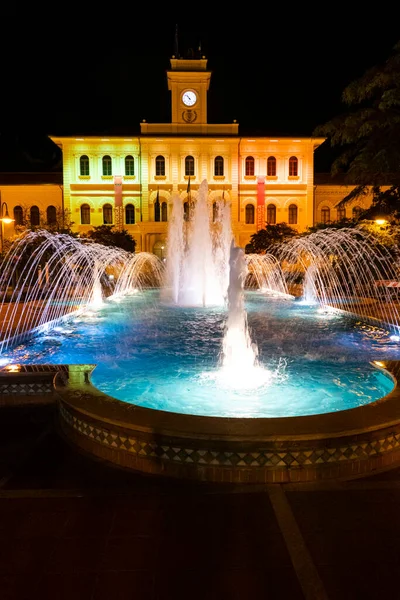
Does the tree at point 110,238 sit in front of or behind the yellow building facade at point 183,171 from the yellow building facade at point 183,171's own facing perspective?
in front

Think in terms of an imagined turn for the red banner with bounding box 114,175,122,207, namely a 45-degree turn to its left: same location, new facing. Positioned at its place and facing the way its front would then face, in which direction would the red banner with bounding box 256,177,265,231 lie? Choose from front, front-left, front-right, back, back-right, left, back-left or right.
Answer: front-left

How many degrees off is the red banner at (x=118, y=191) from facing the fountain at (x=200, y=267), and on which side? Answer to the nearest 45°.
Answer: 0° — it already faces it

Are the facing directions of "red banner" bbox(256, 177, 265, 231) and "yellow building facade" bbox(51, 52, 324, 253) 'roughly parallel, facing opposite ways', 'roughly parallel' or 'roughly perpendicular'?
roughly parallel

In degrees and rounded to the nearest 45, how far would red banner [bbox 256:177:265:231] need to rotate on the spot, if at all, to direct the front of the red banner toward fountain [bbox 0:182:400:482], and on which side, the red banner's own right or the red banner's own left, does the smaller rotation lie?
0° — it already faces it

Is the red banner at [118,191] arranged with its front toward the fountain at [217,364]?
yes

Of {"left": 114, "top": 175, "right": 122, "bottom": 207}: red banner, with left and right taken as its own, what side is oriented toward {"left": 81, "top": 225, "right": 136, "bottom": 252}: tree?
front

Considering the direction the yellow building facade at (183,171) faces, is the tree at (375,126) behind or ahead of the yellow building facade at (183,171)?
ahead

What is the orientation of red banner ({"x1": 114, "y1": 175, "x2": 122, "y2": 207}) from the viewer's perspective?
toward the camera

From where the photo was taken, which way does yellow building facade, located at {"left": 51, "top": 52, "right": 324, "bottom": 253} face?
toward the camera

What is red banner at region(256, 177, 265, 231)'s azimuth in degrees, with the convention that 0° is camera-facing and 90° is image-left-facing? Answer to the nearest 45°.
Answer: approximately 0°
